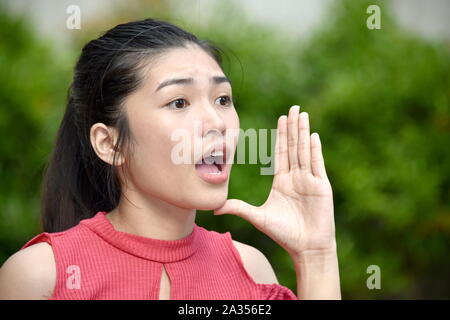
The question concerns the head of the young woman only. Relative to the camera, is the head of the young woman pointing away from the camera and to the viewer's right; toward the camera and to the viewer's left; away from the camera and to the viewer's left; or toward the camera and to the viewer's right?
toward the camera and to the viewer's right

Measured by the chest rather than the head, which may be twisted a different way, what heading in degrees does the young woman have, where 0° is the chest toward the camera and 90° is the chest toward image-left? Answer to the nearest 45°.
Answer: approximately 315°
